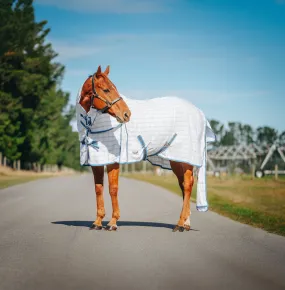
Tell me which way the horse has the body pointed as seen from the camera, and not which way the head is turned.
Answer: to the viewer's left
